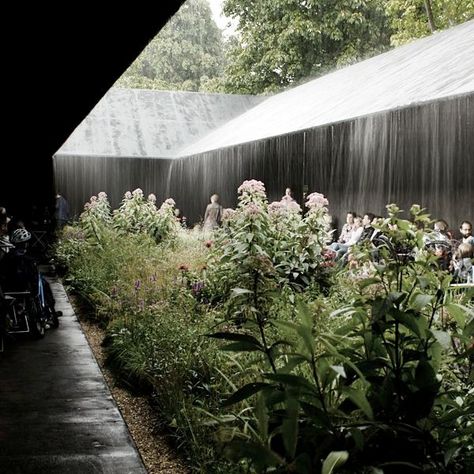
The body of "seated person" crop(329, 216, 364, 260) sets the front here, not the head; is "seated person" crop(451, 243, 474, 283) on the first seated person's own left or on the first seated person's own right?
on the first seated person's own left

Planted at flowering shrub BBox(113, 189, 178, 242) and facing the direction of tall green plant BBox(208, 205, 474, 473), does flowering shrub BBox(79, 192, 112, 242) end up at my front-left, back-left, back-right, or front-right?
back-right

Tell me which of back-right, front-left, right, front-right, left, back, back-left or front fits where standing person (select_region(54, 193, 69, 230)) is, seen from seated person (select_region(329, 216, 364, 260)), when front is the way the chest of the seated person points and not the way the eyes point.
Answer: front-right

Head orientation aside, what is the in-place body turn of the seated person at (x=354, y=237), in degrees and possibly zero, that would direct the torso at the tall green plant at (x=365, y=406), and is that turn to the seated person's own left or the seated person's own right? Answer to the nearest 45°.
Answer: approximately 90° to the seated person's own left

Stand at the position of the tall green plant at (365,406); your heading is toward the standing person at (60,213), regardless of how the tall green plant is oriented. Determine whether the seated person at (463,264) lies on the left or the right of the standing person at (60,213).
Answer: right

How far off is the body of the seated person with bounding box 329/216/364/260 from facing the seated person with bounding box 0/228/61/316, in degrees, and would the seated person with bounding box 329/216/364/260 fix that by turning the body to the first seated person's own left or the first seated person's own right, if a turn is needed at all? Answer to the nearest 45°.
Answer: approximately 45° to the first seated person's own left

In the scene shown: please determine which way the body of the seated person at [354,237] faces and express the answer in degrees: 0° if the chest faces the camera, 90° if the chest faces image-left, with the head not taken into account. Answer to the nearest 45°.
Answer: approximately 90°

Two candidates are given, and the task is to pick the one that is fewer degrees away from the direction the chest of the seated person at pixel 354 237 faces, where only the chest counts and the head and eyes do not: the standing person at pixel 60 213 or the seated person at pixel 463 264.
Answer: the standing person

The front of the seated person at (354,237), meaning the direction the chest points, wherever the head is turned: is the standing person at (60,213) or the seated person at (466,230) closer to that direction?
the standing person
